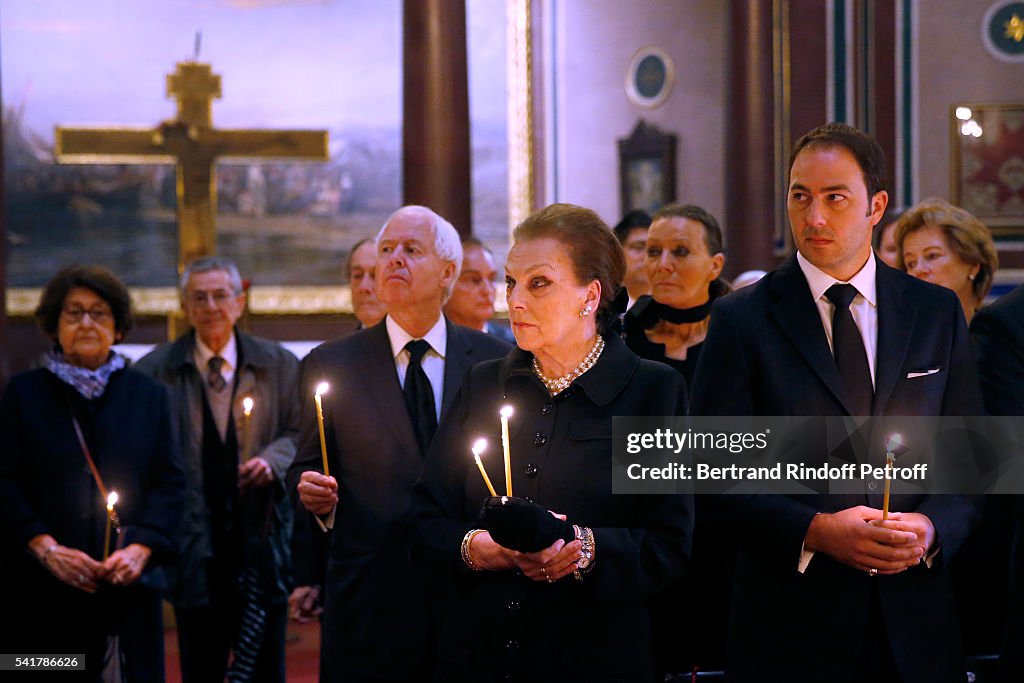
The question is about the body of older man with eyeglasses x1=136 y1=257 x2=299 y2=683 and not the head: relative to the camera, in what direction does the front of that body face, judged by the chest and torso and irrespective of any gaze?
toward the camera

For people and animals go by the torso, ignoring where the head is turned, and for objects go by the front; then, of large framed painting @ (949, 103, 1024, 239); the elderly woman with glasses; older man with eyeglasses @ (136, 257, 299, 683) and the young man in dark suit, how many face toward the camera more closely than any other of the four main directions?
4

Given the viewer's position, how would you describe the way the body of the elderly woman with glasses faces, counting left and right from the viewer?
facing the viewer

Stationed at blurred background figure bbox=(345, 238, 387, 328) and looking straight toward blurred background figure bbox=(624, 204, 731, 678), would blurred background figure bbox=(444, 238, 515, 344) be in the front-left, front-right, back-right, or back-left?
front-left

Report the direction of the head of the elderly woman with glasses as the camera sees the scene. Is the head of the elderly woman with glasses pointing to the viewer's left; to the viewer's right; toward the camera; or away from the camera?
toward the camera

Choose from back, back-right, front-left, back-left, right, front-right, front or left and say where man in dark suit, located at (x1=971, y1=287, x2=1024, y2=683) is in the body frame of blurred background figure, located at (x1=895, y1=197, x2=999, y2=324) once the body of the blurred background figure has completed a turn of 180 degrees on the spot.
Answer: back-right

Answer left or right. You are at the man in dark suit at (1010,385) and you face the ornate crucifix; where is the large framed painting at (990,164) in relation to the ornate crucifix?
right

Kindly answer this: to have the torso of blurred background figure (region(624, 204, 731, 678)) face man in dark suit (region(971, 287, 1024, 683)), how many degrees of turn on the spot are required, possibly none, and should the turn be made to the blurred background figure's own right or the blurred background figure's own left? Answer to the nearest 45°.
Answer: approximately 90° to the blurred background figure's own left

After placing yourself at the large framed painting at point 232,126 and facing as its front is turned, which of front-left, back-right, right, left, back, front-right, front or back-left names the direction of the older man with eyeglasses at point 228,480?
front

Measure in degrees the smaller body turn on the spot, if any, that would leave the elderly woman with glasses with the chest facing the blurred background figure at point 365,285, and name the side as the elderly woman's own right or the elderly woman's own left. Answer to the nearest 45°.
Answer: approximately 135° to the elderly woman's own left

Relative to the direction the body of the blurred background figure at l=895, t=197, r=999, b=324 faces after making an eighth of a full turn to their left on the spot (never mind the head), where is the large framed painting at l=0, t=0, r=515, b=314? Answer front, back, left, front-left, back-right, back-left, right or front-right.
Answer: back-right

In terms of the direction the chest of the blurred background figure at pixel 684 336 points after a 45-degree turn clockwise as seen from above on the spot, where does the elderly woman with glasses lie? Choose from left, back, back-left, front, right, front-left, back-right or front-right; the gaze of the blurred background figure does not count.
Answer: front

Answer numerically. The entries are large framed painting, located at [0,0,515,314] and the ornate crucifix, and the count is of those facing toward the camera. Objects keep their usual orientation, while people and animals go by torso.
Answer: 2

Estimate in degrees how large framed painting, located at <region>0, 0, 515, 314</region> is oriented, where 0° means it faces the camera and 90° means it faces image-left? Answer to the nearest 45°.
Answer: approximately 0°

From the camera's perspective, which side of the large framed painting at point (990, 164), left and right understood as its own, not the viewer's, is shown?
front

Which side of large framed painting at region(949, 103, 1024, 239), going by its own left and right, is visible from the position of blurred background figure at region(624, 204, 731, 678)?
front

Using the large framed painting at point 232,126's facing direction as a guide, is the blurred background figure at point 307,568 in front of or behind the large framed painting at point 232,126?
in front

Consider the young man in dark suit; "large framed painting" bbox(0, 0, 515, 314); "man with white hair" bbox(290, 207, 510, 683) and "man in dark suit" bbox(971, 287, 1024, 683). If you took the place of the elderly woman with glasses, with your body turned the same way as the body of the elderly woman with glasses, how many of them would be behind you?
1
